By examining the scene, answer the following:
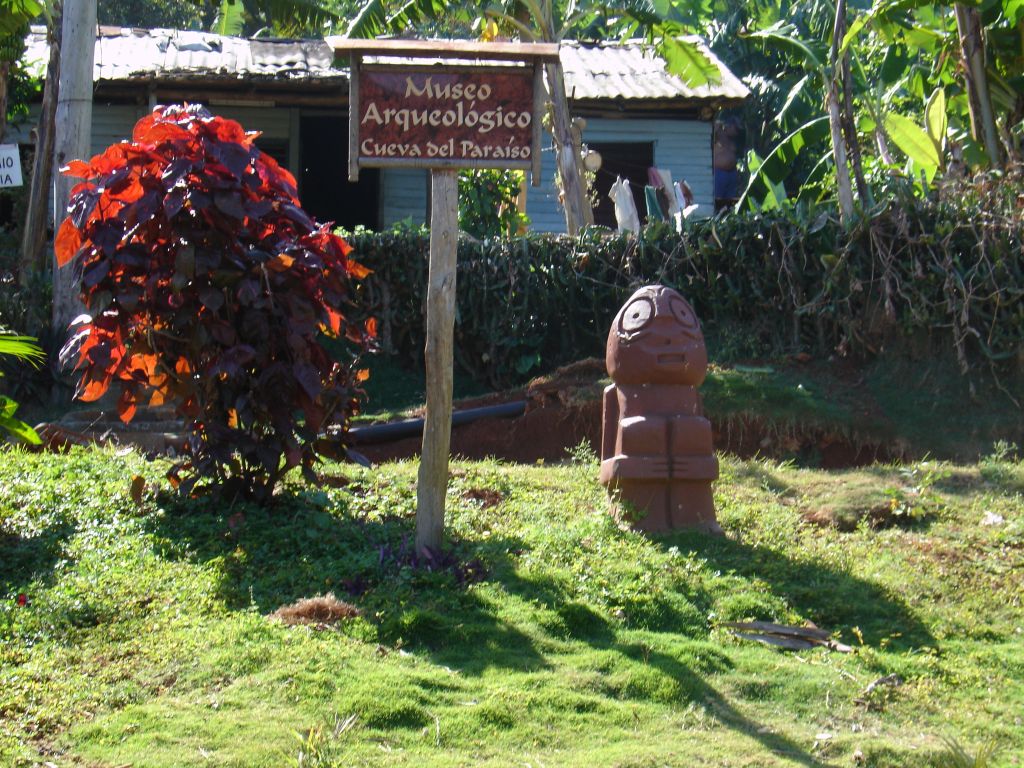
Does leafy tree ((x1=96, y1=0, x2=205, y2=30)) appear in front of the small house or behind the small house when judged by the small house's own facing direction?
behind

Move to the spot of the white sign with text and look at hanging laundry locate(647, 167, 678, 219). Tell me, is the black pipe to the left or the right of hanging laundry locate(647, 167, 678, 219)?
right

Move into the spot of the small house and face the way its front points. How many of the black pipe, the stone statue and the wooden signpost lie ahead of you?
3

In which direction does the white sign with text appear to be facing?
toward the camera

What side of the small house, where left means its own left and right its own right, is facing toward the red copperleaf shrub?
front

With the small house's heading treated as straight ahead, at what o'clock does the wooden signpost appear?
The wooden signpost is roughly at 12 o'clock from the small house.

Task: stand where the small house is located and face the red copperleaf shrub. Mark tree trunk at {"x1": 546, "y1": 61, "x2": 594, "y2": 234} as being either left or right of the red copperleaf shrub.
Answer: left

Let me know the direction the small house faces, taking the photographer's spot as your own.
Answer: facing the viewer

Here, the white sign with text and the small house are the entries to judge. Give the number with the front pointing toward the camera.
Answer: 2

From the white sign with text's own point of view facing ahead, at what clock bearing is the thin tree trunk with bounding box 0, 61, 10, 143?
The thin tree trunk is roughly at 6 o'clock from the white sign with text.

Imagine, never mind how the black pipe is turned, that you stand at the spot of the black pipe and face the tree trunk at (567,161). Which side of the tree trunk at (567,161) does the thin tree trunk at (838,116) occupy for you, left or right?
right

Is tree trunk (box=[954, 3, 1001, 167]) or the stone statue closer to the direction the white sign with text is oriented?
the stone statue

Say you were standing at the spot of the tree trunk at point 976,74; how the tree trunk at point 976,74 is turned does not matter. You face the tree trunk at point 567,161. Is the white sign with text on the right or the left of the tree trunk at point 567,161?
left

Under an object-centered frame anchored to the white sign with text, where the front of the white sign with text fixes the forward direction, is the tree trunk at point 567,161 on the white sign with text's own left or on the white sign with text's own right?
on the white sign with text's own left

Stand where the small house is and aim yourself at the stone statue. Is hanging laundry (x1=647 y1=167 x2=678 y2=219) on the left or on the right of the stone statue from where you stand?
left
